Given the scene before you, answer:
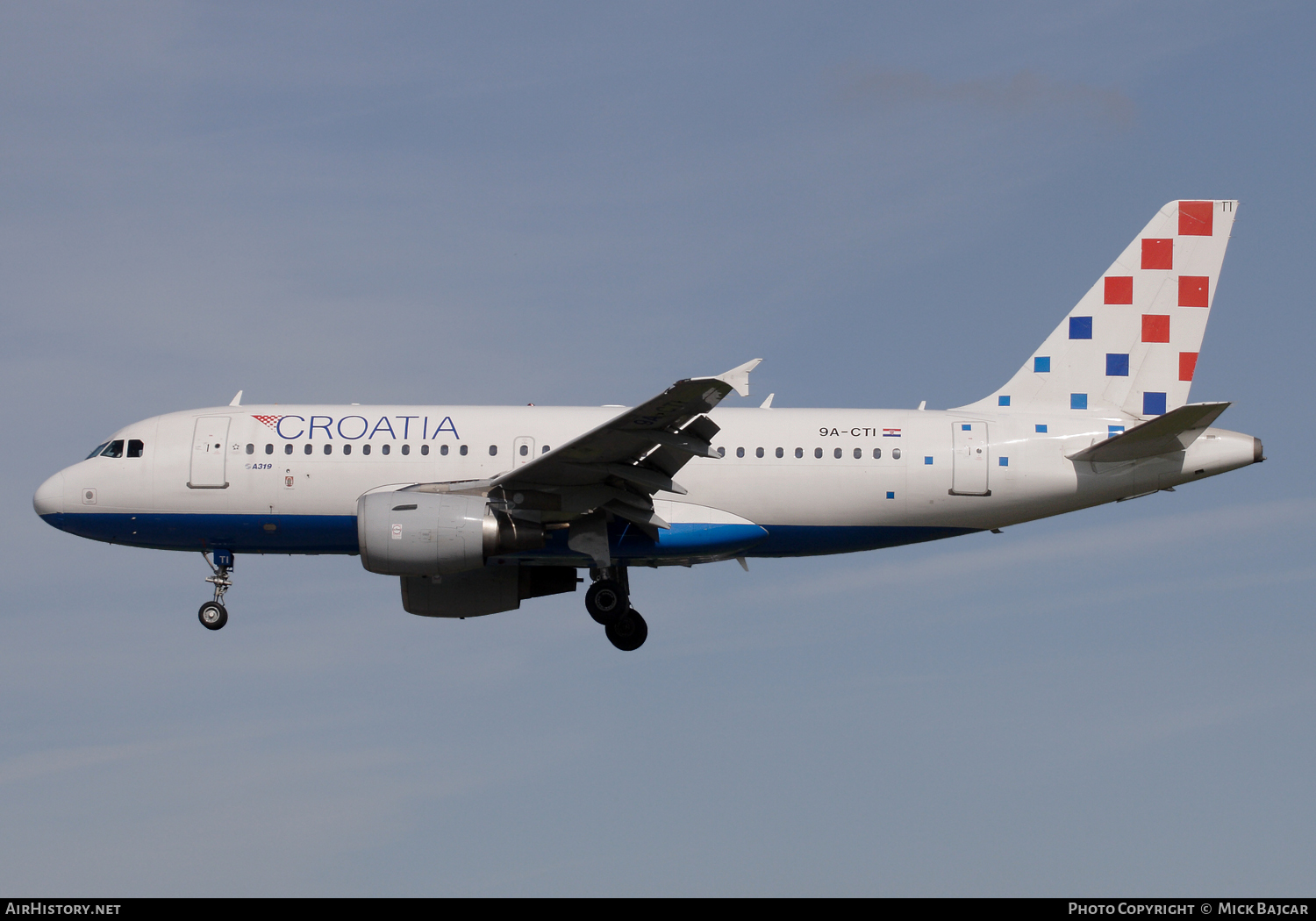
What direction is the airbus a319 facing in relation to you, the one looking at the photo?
facing to the left of the viewer
